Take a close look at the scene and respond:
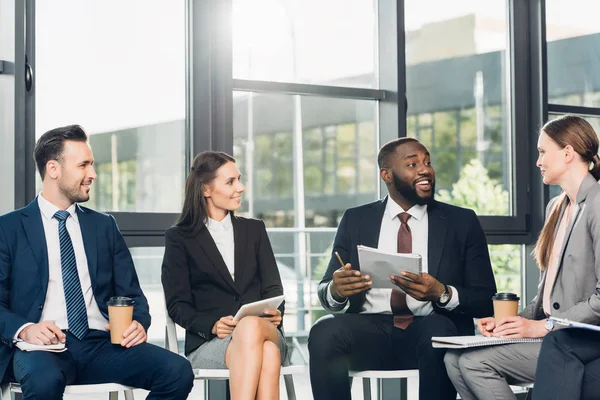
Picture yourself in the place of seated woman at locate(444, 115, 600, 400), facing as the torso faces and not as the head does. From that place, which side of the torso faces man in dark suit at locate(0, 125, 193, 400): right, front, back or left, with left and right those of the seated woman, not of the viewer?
front

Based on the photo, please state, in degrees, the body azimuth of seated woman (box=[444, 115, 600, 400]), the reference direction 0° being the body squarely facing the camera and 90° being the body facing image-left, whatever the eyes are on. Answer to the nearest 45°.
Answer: approximately 90°

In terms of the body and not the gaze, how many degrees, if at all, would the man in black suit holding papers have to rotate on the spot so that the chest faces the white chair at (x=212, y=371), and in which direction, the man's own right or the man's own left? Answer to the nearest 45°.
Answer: approximately 45° to the man's own right

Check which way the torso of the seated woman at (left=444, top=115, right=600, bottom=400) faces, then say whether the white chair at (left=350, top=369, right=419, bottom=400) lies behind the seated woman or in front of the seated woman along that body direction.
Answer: in front

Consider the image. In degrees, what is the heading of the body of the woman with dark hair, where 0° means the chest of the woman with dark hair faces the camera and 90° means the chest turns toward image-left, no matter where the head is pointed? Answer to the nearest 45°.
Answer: approximately 315°

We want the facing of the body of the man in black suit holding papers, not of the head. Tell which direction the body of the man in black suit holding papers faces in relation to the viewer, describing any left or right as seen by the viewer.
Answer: facing the viewer

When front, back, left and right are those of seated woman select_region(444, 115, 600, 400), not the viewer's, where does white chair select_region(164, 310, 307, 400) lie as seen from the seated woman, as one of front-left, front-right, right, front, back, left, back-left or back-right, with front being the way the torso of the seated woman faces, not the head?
front

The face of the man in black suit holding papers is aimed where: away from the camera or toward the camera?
toward the camera

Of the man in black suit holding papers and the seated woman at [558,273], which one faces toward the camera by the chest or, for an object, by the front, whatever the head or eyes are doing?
the man in black suit holding papers

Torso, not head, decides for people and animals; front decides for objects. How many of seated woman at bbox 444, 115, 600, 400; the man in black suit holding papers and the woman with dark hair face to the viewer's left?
1

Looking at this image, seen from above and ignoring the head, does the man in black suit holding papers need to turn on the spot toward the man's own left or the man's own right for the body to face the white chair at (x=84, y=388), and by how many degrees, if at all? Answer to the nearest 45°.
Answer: approximately 45° to the man's own right

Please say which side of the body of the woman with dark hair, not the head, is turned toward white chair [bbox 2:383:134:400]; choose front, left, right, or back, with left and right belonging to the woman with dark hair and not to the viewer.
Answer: right

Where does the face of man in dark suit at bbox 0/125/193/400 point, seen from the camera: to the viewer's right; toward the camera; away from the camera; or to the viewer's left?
to the viewer's right

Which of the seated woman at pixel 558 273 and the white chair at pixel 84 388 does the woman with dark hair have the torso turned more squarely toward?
the seated woman

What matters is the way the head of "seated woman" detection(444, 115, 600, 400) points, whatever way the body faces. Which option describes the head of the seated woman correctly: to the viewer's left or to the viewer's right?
to the viewer's left
